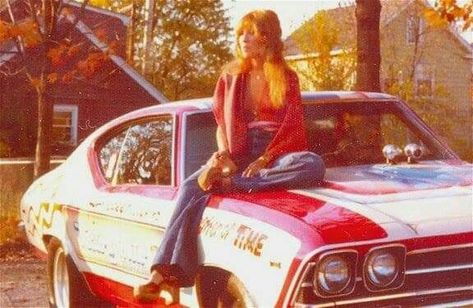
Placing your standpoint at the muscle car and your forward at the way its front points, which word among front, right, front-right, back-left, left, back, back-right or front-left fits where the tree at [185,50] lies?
back-left

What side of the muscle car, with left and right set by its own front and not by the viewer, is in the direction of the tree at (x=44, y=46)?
back

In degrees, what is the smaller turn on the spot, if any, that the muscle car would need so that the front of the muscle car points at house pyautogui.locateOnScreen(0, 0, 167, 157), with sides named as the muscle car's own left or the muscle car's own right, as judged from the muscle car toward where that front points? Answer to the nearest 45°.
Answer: approximately 135° to the muscle car's own left

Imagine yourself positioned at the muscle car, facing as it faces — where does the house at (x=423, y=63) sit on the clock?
The house is roughly at 8 o'clock from the muscle car.

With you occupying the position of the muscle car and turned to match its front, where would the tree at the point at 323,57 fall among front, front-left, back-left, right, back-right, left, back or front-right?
back-left

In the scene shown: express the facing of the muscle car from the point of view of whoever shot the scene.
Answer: facing the viewer and to the right of the viewer
